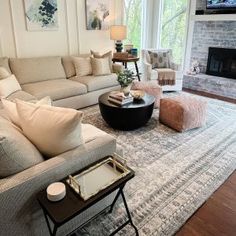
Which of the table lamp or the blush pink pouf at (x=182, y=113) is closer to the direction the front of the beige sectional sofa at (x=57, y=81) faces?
the blush pink pouf

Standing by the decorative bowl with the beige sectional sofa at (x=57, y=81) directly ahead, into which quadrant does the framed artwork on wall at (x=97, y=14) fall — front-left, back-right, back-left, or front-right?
front-right

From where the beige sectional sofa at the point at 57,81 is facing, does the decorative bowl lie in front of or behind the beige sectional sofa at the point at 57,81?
in front

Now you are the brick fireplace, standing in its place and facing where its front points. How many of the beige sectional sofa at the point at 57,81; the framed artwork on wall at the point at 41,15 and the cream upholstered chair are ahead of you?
3

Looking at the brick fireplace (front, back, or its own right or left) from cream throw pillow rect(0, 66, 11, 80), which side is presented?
front

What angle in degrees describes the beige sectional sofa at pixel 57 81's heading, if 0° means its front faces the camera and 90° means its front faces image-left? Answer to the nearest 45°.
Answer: approximately 315°

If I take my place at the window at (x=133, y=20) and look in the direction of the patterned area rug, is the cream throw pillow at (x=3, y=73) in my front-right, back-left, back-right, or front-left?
front-right

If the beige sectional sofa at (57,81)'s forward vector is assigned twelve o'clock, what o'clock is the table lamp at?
The table lamp is roughly at 9 o'clock from the beige sectional sofa.

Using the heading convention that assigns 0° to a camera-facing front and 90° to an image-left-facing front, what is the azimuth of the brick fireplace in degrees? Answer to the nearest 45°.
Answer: approximately 45°

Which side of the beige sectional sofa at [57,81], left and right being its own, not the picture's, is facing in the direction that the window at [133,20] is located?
left

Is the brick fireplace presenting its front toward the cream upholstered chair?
no

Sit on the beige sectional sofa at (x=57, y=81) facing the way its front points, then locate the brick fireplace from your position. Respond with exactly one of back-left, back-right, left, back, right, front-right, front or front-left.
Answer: front-left

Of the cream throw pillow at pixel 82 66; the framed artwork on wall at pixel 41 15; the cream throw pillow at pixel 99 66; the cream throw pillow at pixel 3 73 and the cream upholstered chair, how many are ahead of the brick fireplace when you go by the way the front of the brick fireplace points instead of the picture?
5

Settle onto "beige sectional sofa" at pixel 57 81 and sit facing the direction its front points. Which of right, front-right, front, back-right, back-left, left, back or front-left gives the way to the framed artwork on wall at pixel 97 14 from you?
left

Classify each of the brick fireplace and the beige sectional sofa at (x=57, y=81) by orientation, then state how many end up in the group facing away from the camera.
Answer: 0

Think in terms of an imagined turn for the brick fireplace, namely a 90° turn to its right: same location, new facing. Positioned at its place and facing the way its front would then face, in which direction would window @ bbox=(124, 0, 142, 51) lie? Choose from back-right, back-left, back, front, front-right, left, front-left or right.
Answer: front-left

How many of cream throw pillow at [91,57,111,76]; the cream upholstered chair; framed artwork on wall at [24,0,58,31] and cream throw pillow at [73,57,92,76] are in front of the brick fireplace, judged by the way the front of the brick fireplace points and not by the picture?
4

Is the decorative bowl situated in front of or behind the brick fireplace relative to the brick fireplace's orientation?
in front
